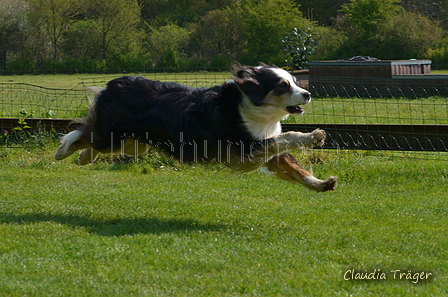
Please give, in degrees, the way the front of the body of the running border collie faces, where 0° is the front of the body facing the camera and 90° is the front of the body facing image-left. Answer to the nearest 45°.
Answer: approximately 270°

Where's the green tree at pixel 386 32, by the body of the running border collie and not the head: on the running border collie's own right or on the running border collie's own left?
on the running border collie's own left

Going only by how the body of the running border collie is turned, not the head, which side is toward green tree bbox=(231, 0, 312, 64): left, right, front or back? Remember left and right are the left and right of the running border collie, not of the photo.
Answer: left

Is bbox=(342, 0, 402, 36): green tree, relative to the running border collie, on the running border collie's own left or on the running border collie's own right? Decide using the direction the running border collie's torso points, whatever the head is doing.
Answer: on the running border collie's own left
